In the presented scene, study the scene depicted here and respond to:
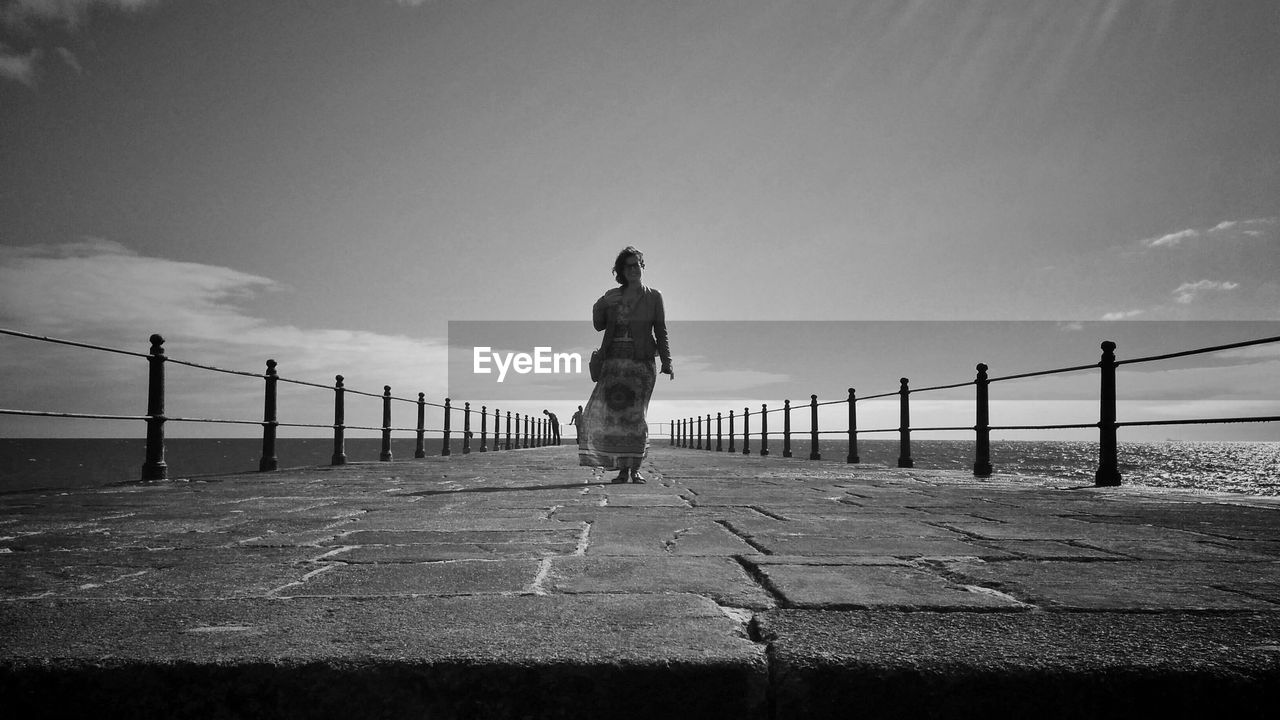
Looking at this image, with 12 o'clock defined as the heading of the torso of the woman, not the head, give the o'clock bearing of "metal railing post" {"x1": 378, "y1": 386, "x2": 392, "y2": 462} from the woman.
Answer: The metal railing post is roughly at 5 o'clock from the woman.

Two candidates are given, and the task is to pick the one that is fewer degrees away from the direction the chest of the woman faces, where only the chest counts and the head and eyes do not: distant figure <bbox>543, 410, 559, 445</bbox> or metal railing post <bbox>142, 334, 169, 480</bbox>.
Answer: the metal railing post

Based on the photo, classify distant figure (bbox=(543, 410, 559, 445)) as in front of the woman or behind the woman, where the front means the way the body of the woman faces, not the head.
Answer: behind

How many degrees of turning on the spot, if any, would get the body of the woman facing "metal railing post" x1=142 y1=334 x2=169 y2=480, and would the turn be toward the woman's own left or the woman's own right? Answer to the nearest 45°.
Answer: approximately 90° to the woman's own right

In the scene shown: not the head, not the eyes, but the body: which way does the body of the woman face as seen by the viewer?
toward the camera
